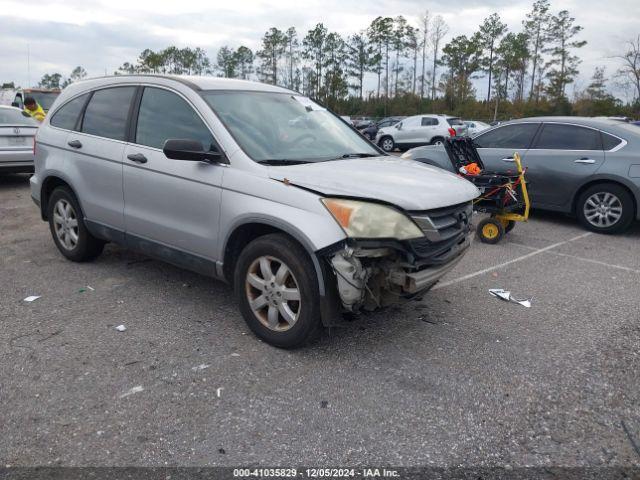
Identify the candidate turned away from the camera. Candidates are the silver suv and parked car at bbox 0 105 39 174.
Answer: the parked car

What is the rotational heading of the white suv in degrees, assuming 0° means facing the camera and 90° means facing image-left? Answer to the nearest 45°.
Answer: approximately 135°

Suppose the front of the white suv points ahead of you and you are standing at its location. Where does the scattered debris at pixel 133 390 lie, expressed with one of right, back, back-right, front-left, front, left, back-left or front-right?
back-left

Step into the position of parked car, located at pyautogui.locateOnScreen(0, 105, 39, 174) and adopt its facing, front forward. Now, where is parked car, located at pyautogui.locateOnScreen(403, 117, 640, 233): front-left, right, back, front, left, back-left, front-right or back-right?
back-right

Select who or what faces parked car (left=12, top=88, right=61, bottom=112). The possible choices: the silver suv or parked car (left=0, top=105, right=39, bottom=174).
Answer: parked car (left=0, top=105, right=39, bottom=174)

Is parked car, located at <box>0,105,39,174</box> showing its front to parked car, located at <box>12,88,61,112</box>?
yes

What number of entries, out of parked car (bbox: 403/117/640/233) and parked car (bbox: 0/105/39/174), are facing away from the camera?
1

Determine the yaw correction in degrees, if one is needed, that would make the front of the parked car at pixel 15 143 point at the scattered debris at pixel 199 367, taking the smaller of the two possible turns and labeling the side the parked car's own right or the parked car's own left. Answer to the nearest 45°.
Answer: approximately 180°

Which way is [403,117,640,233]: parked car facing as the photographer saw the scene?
facing to the left of the viewer

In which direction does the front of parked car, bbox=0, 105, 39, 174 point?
away from the camera

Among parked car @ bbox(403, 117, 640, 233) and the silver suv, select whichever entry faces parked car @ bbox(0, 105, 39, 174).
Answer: parked car @ bbox(403, 117, 640, 233)
